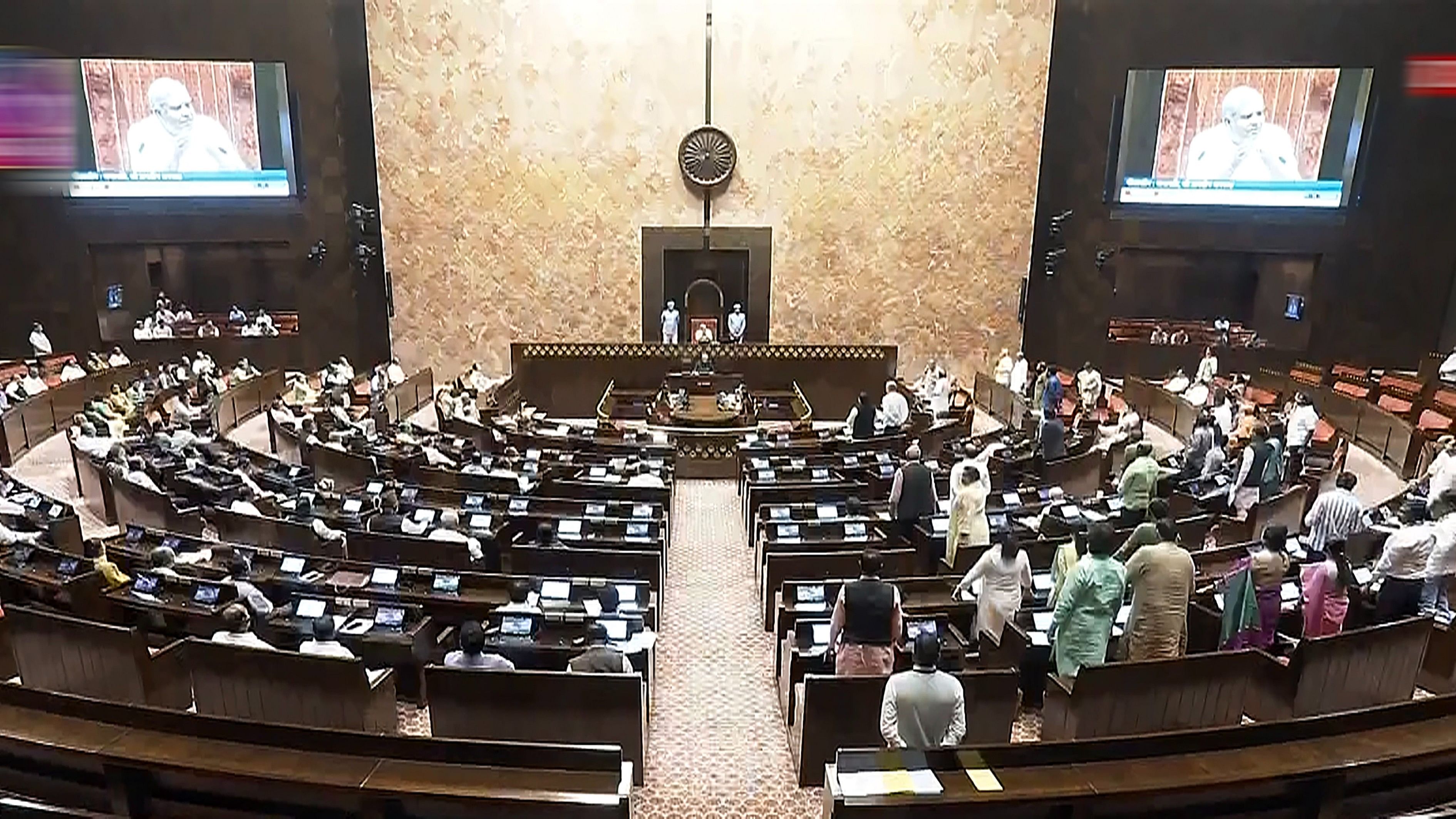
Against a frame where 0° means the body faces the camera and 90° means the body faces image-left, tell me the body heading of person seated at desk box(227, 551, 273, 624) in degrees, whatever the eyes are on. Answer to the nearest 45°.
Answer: approximately 225°

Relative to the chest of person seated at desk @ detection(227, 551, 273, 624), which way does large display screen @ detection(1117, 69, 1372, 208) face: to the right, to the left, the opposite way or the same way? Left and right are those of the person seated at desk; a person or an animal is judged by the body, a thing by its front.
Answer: the opposite way

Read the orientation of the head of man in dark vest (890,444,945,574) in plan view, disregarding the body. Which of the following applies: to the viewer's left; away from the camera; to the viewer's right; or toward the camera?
away from the camera

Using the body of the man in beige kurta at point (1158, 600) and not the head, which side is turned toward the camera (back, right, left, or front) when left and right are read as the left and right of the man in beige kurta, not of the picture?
back

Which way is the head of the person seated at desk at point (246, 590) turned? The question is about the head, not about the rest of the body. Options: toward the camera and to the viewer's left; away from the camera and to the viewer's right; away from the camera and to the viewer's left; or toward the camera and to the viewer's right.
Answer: away from the camera and to the viewer's right

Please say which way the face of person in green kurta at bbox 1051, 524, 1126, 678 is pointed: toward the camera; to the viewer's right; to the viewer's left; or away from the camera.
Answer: away from the camera

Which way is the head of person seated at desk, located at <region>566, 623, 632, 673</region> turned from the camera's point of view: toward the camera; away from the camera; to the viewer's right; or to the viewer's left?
away from the camera

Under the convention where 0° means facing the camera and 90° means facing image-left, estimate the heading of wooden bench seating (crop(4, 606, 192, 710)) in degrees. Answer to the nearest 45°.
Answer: approximately 225°

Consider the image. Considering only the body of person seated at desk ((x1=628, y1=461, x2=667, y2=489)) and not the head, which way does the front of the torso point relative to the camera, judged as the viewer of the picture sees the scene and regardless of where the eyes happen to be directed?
away from the camera

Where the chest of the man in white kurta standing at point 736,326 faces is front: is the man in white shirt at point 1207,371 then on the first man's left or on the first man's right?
on the first man's left

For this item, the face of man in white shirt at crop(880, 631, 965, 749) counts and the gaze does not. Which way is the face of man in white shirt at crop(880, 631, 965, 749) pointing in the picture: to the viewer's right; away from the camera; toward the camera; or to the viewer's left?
away from the camera

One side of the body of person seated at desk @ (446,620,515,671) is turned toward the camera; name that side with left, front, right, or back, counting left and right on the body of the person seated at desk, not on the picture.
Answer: back

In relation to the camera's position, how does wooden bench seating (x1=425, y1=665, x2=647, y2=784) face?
facing away from the viewer

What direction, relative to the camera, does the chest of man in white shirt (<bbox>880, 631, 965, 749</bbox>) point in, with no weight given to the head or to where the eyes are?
away from the camera

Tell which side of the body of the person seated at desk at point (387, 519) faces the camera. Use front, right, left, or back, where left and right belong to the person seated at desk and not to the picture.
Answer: back
